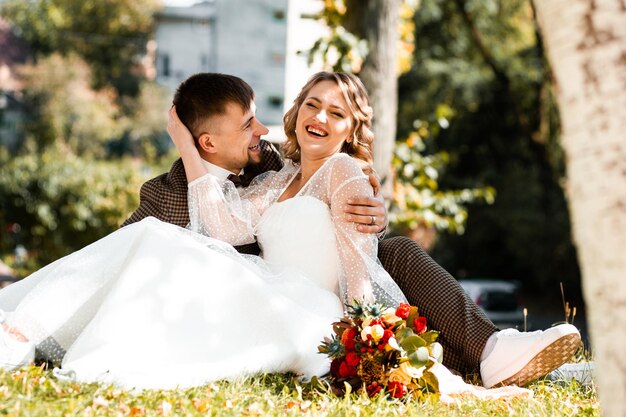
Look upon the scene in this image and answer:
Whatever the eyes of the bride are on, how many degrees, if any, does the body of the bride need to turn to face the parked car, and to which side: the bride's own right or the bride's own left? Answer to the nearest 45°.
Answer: approximately 180°

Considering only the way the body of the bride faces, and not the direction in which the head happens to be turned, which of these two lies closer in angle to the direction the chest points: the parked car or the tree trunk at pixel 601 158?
the tree trunk

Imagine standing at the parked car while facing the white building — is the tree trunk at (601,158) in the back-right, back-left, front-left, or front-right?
back-left

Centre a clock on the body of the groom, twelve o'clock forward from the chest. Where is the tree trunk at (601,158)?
The tree trunk is roughly at 1 o'clock from the groom.

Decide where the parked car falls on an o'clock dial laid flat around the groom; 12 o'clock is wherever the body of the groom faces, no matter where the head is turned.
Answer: The parked car is roughly at 8 o'clock from the groom.

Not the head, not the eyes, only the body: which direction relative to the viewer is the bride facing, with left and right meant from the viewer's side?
facing the viewer and to the left of the viewer

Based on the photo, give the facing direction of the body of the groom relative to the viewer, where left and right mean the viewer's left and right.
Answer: facing the viewer and to the right of the viewer

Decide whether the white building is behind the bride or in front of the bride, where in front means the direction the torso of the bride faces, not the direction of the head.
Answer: behind

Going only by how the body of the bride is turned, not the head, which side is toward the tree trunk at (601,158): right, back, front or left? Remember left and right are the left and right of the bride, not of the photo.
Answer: left
